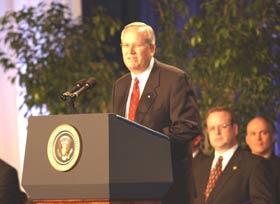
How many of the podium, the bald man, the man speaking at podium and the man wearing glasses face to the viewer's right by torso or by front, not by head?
0

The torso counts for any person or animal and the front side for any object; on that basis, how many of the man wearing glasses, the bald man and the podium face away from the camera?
0

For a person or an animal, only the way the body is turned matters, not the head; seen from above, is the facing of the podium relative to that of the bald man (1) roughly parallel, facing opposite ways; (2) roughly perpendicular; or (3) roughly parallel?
roughly parallel

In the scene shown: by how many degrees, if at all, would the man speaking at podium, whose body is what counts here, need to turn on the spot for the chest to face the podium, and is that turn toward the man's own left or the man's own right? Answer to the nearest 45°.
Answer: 0° — they already face it

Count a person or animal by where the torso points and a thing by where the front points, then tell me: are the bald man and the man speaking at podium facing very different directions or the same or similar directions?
same or similar directions

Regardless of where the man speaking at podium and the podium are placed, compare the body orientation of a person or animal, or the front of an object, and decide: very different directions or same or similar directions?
same or similar directions

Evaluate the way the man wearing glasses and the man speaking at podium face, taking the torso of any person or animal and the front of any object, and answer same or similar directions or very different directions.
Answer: same or similar directions

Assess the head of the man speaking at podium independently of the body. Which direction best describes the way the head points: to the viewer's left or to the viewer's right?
to the viewer's left

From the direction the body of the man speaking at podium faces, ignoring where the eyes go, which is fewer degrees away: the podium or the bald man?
the podium

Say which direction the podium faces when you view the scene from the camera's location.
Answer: facing the viewer and to the left of the viewer
